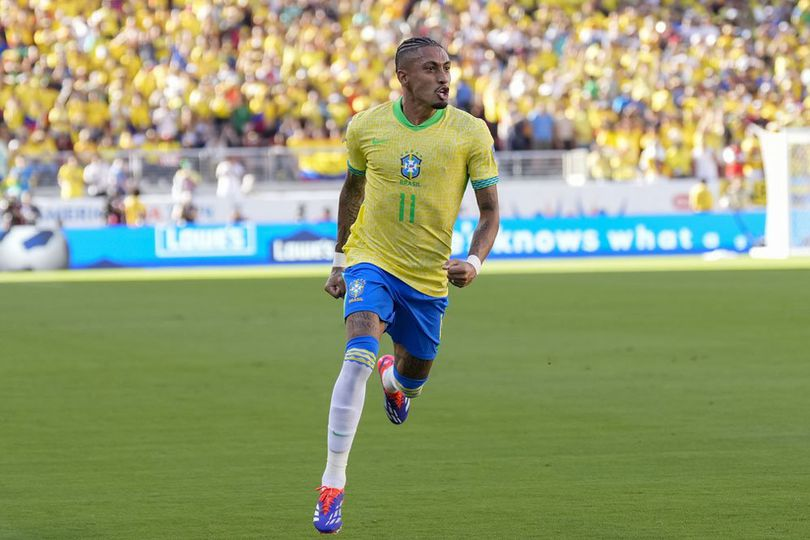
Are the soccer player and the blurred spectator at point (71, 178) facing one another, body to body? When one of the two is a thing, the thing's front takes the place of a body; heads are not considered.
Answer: no

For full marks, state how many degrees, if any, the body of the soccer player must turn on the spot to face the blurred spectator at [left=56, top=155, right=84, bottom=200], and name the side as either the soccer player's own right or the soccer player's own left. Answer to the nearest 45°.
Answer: approximately 180°

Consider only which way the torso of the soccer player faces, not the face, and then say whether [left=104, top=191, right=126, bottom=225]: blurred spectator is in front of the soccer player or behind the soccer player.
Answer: behind

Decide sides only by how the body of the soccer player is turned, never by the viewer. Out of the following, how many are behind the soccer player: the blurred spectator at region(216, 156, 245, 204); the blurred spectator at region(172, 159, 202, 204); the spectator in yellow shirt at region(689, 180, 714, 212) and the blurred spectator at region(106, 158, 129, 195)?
4

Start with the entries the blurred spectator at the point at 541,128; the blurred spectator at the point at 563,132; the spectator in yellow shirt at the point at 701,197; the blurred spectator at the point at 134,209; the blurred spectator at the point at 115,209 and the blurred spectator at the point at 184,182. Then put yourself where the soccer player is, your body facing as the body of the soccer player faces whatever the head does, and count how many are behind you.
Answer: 6

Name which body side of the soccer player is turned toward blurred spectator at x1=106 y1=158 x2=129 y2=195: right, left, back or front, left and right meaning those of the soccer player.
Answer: back

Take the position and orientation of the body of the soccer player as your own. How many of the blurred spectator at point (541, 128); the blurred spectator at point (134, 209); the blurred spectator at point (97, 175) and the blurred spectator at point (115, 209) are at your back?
4

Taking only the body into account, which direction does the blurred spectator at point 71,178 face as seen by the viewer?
toward the camera

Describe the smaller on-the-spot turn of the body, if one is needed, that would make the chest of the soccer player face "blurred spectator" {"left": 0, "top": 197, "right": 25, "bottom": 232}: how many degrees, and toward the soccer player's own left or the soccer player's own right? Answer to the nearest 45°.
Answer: approximately 180°

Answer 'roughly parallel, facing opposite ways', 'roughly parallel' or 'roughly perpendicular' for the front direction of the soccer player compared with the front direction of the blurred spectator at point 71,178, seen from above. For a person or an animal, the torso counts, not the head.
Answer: roughly parallel

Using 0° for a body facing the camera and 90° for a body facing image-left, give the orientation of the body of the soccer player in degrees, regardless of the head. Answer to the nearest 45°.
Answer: approximately 0°

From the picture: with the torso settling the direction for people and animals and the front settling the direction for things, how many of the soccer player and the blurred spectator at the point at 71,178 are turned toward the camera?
2

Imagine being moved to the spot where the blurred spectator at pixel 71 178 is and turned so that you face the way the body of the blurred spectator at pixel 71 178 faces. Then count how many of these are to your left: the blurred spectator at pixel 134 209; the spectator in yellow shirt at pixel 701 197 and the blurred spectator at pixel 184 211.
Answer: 3

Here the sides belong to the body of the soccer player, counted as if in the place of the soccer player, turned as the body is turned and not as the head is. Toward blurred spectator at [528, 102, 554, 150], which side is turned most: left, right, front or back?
back

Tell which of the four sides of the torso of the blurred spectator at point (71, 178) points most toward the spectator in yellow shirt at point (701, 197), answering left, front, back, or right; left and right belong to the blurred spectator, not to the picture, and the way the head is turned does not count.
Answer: left

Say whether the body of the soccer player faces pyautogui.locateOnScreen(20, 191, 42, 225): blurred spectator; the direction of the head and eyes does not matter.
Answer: no
